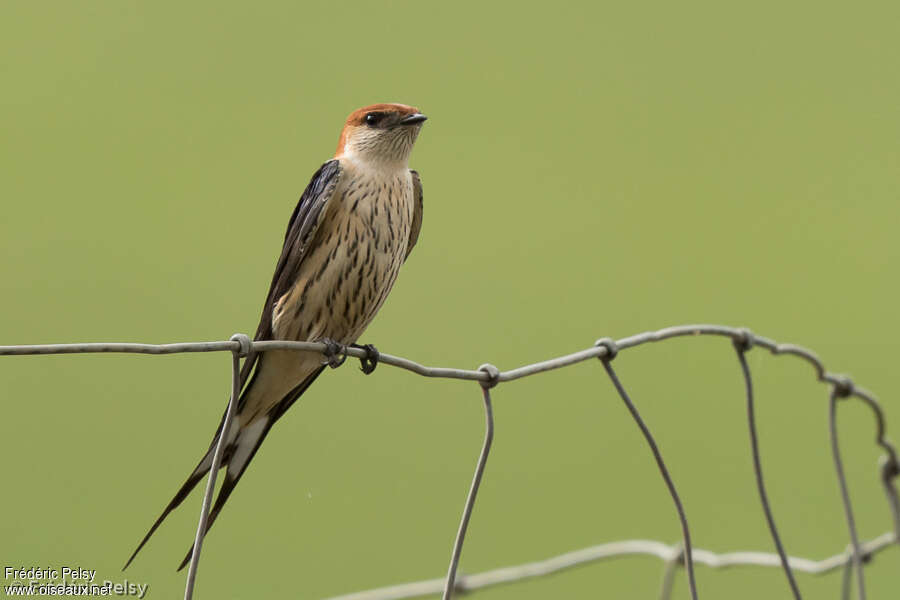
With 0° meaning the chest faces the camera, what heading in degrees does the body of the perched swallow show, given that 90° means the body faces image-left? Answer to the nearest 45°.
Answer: approximately 315°
